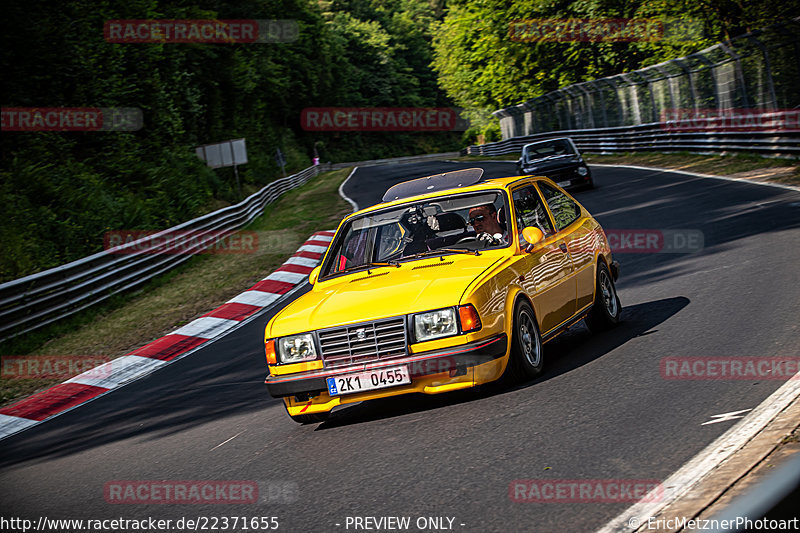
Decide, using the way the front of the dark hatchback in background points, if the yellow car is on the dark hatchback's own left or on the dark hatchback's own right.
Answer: on the dark hatchback's own right

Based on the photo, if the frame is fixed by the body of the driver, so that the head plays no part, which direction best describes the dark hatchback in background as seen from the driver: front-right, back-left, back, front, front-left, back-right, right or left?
back-right

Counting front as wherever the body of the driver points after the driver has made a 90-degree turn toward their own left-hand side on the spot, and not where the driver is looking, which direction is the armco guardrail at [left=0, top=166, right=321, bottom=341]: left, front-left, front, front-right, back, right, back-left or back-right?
back

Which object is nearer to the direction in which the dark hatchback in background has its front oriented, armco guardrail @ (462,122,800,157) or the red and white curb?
the red and white curb

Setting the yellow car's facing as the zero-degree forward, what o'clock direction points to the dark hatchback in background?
The dark hatchback in background is roughly at 5 o'clock from the yellow car.

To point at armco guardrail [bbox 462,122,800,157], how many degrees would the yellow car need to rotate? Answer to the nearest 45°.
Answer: approximately 135° to its right

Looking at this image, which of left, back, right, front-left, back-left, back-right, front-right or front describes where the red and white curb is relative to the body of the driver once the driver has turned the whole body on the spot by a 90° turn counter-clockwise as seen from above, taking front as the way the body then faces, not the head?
back

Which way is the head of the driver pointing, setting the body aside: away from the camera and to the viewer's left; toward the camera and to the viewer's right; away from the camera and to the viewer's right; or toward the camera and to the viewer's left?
toward the camera and to the viewer's left

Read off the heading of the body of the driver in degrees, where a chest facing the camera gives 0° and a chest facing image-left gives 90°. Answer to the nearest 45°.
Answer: approximately 45°

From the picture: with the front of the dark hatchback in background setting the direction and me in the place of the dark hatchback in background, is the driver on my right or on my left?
on my right
